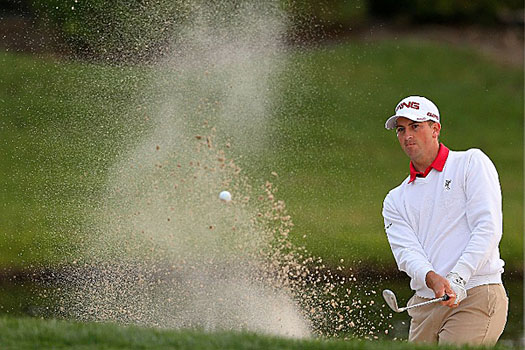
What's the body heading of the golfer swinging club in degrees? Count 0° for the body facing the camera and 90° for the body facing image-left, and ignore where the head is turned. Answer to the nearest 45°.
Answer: approximately 45°
